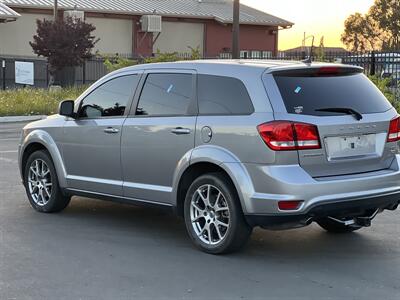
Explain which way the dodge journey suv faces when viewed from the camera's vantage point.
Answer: facing away from the viewer and to the left of the viewer

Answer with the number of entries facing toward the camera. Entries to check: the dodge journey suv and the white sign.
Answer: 1

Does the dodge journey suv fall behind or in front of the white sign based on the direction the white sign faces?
in front

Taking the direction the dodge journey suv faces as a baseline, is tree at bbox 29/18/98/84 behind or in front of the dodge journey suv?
in front

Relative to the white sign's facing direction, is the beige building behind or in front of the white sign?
behind

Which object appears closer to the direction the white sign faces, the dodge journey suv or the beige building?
the dodge journey suv

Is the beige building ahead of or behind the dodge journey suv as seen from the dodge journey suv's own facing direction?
ahead

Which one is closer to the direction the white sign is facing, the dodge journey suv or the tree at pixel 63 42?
the dodge journey suv

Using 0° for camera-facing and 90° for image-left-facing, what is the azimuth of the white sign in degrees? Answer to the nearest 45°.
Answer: approximately 0°

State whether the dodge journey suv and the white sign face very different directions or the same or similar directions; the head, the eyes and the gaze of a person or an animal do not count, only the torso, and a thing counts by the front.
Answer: very different directions

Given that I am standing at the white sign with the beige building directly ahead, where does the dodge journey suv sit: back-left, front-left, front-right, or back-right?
back-right
